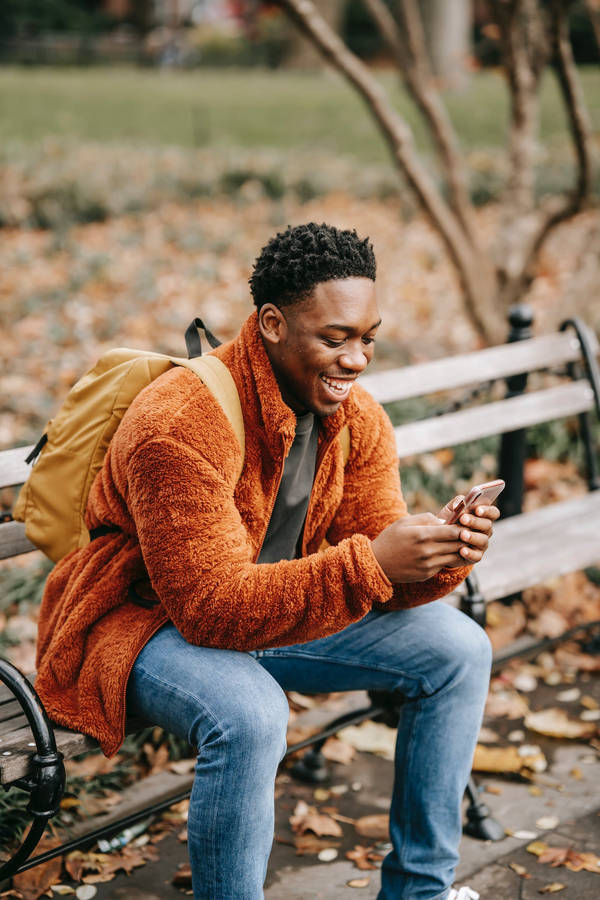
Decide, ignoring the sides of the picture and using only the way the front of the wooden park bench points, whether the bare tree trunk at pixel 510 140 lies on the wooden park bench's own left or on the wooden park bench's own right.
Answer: on the wooden park bench's own left

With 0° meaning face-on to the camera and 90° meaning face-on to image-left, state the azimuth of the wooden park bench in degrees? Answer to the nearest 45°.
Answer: approximately 315°

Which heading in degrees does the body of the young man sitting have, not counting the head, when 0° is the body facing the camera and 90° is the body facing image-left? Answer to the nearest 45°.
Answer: approximately 315°
